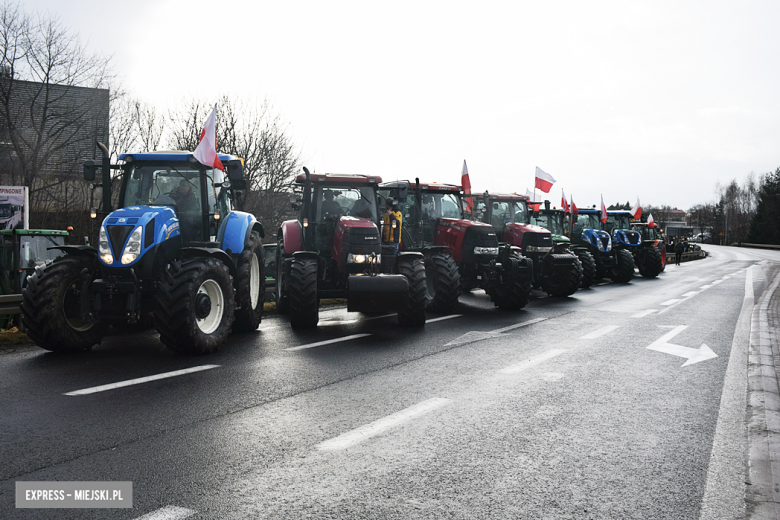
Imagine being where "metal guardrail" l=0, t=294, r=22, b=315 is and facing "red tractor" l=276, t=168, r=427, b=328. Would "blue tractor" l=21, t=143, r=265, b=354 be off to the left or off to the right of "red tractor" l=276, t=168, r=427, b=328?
right

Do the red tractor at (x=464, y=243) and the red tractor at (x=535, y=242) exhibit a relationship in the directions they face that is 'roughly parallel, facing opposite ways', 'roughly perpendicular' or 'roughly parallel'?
roughly parallel

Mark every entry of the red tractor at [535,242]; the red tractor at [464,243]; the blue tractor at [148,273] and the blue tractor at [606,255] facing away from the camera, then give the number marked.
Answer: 0

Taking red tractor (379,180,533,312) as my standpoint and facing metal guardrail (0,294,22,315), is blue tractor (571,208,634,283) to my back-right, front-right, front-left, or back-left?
back-right

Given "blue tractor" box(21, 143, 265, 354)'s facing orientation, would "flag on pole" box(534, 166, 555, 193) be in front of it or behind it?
behind

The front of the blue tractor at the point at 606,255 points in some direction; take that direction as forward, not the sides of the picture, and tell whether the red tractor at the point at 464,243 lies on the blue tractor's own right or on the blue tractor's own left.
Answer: on the blue tractor's own right

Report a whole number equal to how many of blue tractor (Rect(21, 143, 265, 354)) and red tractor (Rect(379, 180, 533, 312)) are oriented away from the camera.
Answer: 0

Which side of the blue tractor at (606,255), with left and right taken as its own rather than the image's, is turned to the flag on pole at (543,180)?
right

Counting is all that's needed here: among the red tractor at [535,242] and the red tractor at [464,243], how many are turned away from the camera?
0

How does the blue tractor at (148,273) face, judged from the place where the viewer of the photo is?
facing the viewer and to the left of the viewer

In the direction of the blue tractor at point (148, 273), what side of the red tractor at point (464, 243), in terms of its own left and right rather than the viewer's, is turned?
right

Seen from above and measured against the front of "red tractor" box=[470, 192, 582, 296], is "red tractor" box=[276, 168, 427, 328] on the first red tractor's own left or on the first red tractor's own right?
on the first red tractor's own right

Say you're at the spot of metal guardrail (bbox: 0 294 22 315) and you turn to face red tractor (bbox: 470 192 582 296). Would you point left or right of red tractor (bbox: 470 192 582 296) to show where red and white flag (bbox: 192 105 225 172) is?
right
